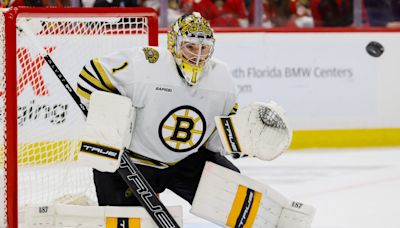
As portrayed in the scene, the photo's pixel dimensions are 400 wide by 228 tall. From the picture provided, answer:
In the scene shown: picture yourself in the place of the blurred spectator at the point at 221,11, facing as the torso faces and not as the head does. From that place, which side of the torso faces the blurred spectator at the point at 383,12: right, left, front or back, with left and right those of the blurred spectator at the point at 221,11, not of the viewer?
left

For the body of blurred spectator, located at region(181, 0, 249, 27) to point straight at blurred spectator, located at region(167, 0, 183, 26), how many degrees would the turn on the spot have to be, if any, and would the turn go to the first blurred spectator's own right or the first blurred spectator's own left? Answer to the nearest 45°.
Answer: approximately 90° to the first blurred spectator's own right

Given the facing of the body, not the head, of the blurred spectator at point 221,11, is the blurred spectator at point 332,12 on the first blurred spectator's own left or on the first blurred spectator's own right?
on the first blurred spectator's own left

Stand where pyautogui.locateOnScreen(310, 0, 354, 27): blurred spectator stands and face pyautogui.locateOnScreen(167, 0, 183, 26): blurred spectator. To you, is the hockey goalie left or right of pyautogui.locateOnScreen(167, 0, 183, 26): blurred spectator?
left

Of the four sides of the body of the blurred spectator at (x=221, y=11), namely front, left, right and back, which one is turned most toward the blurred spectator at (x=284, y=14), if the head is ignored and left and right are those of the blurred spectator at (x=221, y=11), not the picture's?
left

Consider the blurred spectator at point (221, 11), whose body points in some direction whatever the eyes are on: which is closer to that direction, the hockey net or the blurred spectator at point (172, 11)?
the hockey net

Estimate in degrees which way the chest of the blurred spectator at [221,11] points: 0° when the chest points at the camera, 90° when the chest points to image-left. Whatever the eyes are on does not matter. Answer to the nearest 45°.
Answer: approximately 0°

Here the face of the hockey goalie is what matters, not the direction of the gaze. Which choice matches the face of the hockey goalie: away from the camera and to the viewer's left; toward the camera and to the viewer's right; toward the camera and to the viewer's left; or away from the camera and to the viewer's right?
toward the camera and to the viewer's right
